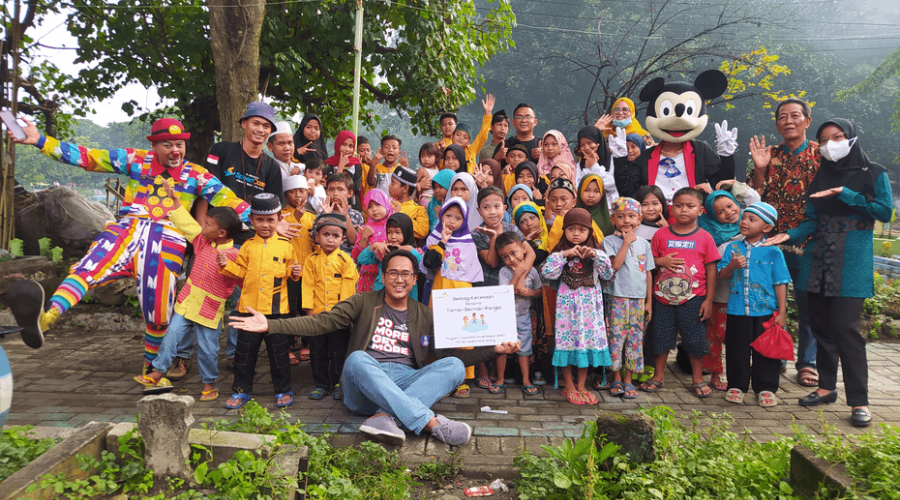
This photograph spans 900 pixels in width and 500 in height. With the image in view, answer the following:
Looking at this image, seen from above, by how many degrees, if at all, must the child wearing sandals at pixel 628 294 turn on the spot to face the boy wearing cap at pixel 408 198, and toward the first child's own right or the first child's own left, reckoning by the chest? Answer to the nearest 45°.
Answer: approximately 90° to the first child's own right

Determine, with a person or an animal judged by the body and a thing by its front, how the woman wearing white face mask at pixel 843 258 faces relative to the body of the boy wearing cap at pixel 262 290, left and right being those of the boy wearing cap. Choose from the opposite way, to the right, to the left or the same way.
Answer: to the right

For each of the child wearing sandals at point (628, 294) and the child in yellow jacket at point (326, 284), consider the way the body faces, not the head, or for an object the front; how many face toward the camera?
2

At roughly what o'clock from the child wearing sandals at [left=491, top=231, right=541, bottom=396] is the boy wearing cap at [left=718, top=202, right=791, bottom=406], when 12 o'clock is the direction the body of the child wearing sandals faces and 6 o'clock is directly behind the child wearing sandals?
The boy wearing cap is roughly at 9 o'clock from the child wearing sandals.

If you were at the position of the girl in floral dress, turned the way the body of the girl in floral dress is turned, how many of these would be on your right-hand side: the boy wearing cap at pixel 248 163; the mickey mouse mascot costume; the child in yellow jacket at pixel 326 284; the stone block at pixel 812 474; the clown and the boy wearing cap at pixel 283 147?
4

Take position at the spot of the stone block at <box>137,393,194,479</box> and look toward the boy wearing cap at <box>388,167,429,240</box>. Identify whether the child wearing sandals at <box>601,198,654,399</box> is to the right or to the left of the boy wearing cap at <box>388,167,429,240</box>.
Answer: right

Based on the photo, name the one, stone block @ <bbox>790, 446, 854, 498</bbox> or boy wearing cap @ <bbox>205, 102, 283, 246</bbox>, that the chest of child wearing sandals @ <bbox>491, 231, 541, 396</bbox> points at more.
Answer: the stone block

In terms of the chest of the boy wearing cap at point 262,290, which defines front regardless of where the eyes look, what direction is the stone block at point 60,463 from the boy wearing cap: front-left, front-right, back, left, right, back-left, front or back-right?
front-right

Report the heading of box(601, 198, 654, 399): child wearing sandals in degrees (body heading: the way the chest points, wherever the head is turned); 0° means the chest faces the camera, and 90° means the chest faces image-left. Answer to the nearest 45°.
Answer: approximately 0°
